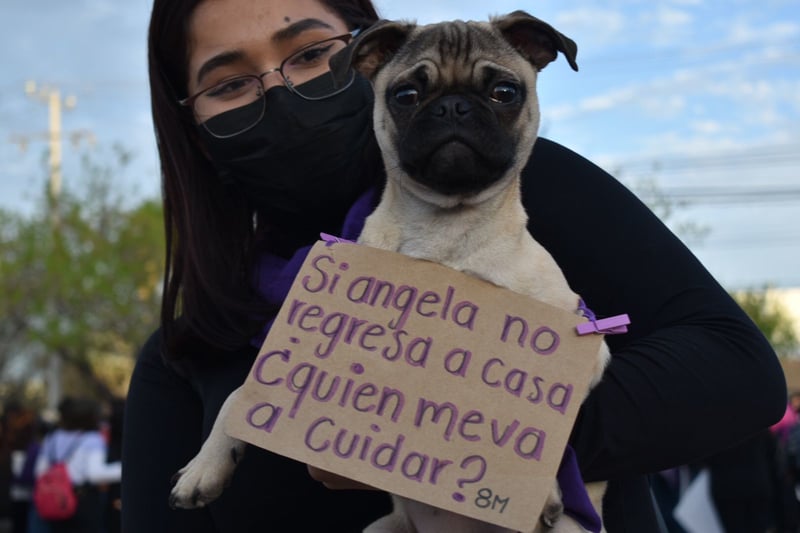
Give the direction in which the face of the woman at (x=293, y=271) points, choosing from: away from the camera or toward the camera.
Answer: toward the camera

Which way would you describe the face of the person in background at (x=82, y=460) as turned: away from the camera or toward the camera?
away from the camera

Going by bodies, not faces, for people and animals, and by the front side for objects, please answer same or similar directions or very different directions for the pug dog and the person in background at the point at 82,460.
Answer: very different directions

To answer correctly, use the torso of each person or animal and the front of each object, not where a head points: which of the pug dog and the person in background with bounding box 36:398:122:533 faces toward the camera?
the pug dog

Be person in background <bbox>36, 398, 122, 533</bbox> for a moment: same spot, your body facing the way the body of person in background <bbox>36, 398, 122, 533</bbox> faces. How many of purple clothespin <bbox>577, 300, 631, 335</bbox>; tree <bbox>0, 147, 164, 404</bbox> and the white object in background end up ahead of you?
1

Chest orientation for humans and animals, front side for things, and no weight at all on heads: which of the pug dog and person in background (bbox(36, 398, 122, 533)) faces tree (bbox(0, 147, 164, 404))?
the person in background

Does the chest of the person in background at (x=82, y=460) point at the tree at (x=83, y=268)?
yes

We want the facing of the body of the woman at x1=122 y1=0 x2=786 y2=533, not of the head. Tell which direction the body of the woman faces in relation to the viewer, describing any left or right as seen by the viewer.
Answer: facing the viewer

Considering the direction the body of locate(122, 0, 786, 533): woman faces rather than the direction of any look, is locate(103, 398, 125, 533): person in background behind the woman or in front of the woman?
behind

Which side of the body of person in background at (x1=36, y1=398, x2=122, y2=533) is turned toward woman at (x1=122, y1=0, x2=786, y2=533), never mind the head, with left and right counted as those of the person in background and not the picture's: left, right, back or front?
back

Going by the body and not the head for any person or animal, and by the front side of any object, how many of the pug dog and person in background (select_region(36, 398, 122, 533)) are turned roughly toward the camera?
1

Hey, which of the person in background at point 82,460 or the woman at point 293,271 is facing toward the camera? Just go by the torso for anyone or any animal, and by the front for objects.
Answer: the woman

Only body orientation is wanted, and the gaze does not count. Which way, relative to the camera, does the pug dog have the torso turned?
toward the camera

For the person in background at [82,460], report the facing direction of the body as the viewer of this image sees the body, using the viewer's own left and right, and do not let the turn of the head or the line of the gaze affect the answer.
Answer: facing away from the viewer

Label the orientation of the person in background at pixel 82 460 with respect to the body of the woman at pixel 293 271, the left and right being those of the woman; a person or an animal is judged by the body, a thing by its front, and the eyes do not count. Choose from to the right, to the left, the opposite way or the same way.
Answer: the opposite way

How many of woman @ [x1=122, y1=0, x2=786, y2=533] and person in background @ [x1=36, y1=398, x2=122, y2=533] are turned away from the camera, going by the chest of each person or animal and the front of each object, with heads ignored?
1

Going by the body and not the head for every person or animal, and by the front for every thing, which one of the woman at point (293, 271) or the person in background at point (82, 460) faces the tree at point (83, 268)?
the person in background
